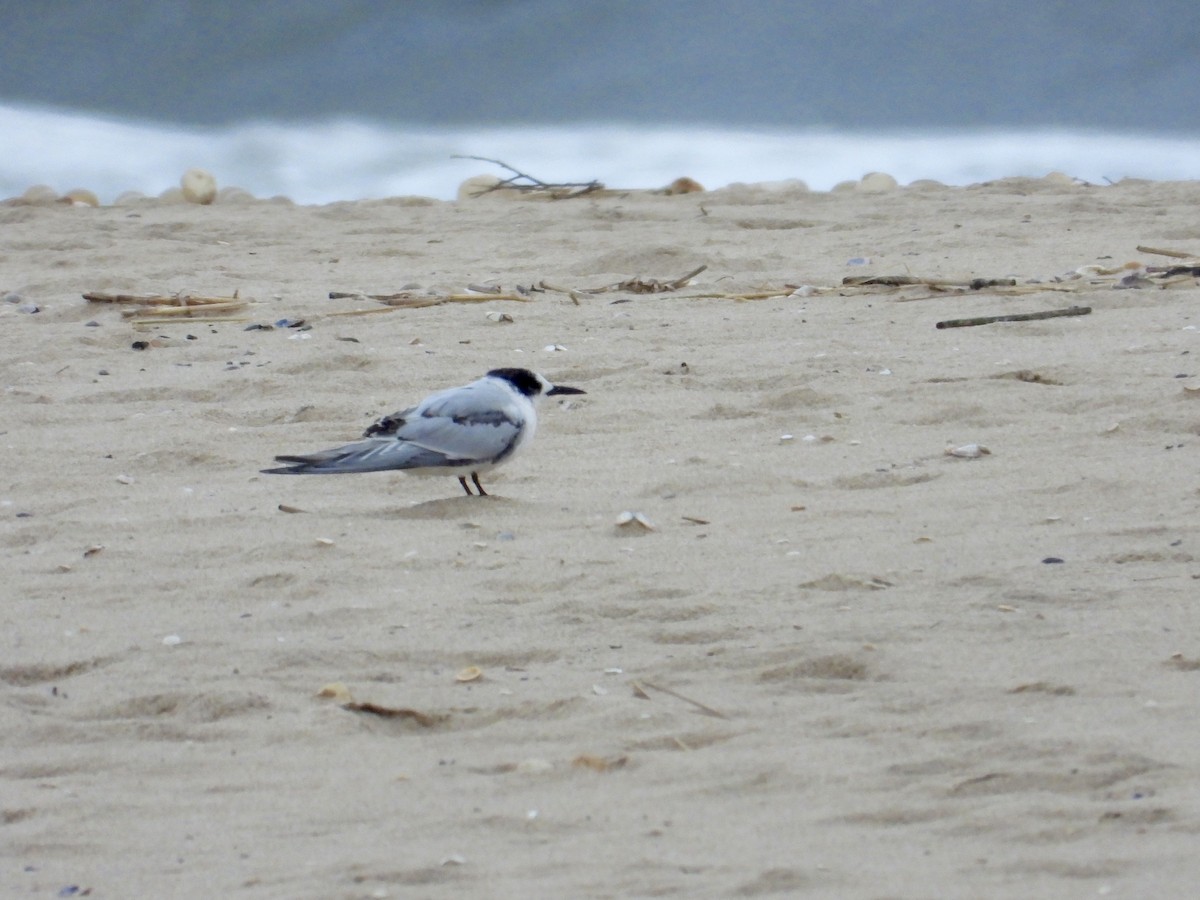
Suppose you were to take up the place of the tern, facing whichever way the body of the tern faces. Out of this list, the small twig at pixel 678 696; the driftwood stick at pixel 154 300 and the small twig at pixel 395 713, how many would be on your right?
2

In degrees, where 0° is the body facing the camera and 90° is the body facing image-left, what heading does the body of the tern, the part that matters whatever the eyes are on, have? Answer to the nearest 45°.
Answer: approximately 270°

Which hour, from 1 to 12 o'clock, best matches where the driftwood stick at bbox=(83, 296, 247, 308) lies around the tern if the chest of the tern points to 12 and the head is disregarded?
The driftwood stick is roughly at 8 o'clock from the tern.

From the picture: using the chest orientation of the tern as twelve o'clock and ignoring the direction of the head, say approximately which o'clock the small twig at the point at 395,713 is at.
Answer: The small twig is roughly at 3 o'clock from the tern.

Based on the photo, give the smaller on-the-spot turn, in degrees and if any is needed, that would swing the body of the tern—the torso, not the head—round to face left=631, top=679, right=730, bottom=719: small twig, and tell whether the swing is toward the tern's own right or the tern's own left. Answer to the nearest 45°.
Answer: approximately 90° to the tern's own right

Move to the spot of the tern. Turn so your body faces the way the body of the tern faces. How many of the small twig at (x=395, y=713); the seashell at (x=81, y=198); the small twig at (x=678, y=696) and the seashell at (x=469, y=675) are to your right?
3

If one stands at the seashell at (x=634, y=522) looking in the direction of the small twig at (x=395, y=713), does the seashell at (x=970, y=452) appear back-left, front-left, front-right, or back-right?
back-left

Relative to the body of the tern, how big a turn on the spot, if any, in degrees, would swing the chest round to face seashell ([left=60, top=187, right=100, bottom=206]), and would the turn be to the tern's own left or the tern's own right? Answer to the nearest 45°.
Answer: approximately 90° to the tern's own left

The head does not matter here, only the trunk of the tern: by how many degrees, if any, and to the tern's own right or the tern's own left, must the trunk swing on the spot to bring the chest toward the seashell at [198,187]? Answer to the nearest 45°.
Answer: approximately 90° to the tern's own left

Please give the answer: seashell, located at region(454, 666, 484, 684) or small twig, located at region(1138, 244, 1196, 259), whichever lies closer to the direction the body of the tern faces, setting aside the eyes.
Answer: the small twig

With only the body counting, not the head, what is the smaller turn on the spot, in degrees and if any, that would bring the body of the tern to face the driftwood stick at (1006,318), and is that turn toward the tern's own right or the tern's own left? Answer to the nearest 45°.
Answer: approximately 45° to the tern's own left

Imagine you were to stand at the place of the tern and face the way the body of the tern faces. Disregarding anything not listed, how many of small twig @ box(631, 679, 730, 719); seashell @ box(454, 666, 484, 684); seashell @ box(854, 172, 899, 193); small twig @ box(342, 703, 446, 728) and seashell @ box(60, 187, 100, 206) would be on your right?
3

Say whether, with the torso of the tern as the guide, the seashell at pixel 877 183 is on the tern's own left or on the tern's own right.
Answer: on the tern's own left

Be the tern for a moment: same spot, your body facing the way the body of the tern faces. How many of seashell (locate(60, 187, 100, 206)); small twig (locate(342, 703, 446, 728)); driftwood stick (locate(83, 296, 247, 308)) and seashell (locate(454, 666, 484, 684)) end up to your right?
2
